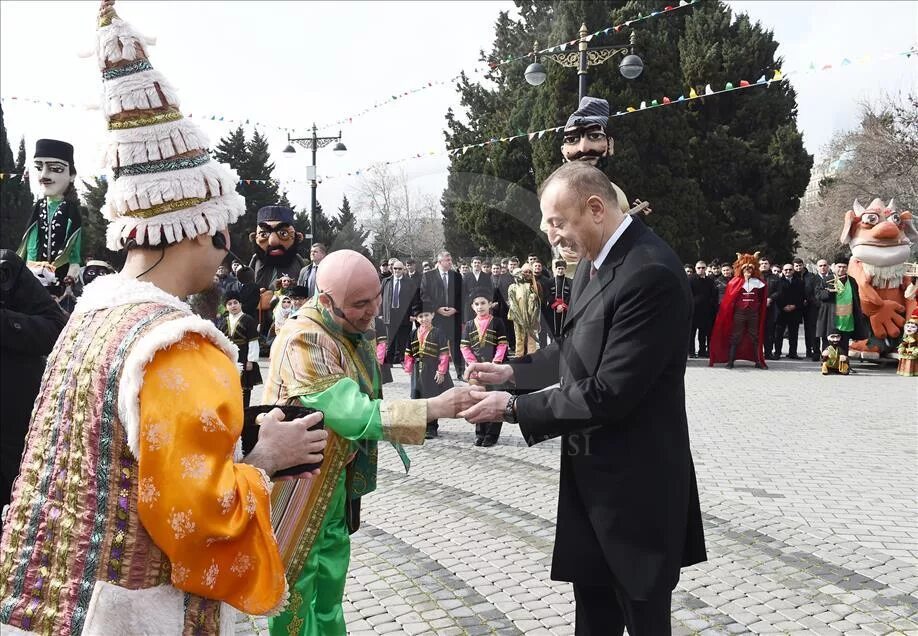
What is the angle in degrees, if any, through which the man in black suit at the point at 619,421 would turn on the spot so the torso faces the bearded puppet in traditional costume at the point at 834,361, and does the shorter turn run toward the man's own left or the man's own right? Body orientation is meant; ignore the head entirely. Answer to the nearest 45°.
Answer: approximately 90° to the man's own right

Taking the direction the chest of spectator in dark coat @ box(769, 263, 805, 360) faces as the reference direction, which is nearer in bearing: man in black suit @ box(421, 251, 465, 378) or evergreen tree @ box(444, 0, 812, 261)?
the man in black suit

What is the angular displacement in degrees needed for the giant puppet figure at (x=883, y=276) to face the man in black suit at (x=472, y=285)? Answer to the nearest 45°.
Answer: approximately 45° to its right

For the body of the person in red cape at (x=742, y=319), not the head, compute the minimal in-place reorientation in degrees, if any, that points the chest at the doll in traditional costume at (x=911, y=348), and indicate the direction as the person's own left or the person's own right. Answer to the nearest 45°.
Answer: approximately 90° to the person's own left

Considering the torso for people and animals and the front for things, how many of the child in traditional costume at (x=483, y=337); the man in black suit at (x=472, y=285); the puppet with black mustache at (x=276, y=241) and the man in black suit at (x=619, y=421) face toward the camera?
3

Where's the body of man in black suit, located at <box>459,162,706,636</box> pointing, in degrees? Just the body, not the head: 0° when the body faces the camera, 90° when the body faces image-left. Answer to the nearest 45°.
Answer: approximately 90°

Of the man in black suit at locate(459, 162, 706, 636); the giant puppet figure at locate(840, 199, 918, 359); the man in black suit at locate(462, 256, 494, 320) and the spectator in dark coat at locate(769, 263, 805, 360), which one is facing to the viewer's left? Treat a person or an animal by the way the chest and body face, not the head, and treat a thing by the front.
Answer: the man in black suit at locate(459, 162, 706, 636)
